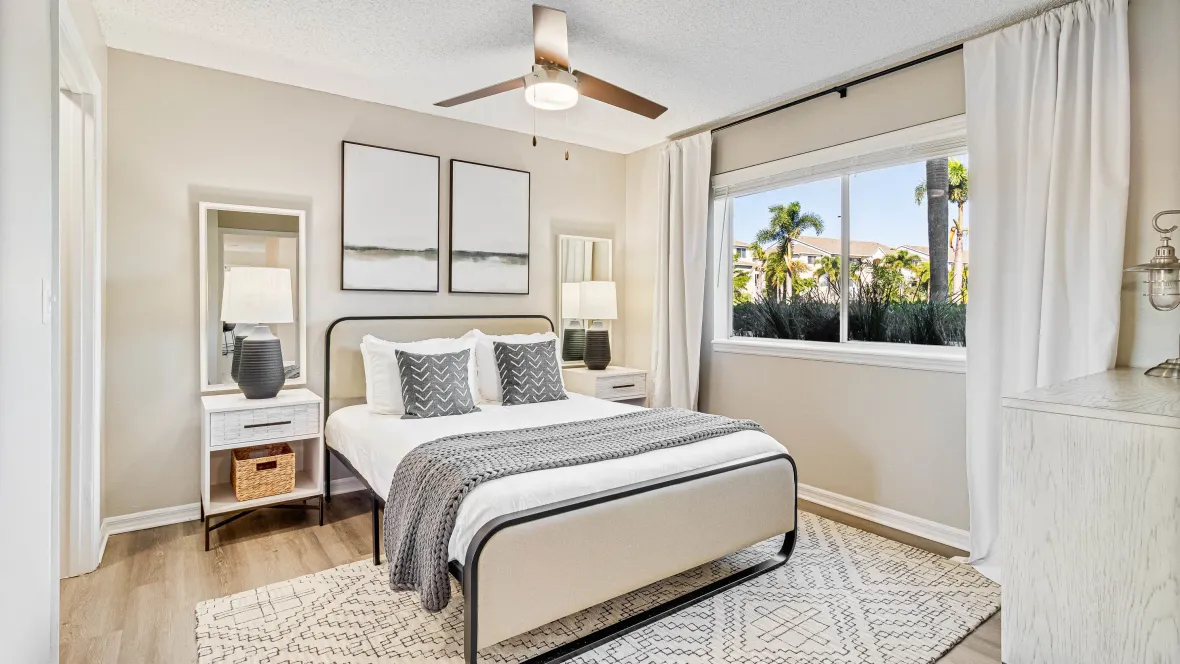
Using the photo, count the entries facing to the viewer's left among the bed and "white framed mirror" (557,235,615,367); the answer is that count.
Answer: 0

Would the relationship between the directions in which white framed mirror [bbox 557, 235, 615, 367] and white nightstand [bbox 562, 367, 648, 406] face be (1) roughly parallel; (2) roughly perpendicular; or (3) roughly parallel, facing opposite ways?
roughly parallel

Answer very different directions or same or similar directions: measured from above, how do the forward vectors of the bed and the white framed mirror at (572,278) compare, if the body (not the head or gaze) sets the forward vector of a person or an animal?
same or similar directions

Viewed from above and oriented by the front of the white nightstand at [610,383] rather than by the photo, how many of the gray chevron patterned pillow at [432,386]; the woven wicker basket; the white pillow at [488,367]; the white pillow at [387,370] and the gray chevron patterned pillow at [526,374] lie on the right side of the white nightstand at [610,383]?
5

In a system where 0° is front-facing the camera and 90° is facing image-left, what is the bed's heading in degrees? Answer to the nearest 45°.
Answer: approximately 315°

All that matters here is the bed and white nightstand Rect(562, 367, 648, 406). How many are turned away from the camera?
0

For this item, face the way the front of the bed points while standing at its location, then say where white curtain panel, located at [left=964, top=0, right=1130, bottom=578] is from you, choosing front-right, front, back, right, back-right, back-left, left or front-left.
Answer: front-left

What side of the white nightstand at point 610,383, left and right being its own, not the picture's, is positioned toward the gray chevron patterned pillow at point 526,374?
right

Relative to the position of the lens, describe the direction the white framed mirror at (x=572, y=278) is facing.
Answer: facing the viewer and to the right of the viewer

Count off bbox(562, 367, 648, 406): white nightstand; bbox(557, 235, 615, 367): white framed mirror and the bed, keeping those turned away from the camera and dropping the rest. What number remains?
0

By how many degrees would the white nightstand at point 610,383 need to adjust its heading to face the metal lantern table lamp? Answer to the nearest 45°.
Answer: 0° — it already faces it

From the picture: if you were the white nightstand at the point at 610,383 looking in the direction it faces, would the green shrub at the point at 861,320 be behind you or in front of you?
in front

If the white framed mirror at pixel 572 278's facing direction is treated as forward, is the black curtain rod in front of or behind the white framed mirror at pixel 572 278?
in front

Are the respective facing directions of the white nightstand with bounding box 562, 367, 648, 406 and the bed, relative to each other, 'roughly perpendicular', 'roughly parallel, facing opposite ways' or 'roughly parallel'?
roughly parallel

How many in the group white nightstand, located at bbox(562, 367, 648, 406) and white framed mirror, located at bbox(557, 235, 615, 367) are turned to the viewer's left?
0

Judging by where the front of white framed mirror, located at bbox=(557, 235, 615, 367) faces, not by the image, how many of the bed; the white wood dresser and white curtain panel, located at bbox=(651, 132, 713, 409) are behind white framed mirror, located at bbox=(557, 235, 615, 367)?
0
